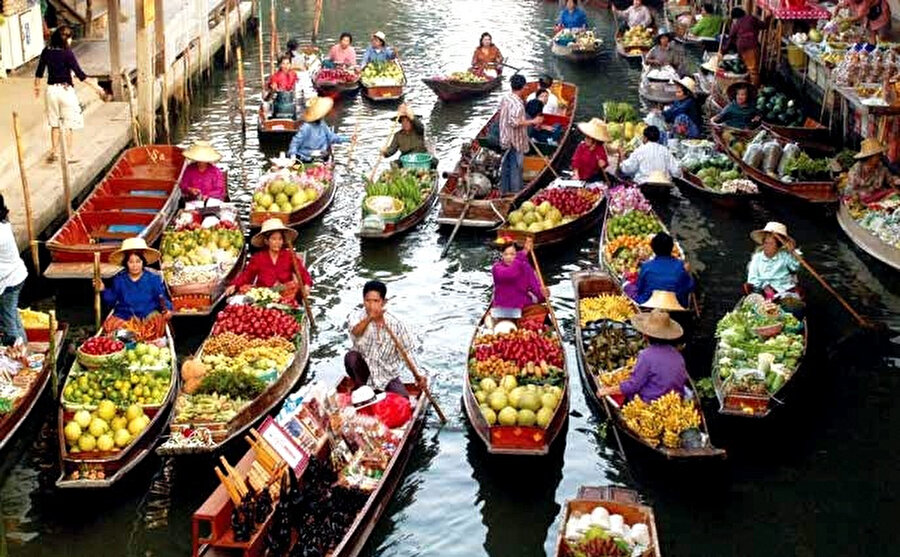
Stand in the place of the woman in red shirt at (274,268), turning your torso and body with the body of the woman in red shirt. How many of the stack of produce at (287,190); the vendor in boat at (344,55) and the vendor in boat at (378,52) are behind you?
3

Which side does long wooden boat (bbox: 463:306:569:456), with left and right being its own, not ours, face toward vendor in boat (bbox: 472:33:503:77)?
back

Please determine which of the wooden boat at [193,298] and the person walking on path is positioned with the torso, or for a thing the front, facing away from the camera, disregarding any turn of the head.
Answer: the person walking on path

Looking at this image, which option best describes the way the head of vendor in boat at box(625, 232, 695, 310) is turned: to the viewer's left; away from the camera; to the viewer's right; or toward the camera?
away from the camera

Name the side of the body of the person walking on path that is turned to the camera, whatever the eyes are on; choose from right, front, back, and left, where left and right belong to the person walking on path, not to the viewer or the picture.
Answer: back

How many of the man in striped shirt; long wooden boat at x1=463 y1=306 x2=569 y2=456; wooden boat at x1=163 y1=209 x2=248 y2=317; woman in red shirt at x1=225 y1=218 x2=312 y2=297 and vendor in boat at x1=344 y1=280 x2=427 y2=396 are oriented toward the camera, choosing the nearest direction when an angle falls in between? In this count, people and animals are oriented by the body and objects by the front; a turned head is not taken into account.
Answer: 4

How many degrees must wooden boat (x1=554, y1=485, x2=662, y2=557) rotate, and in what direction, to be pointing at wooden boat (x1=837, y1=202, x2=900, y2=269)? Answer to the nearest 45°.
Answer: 0° — it already faces it

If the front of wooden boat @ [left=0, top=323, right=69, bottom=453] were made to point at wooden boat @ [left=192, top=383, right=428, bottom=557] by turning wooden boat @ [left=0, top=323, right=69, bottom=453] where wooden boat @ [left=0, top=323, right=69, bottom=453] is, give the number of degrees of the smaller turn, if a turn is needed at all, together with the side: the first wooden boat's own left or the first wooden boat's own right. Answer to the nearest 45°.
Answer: approximately 90° to the first wooden boat's own left

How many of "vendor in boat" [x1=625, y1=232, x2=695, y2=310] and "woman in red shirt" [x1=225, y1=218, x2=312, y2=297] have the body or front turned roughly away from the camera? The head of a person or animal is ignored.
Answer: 1

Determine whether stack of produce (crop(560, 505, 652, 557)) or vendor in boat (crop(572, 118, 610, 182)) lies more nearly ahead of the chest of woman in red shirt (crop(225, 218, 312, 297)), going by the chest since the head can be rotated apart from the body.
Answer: the stack of produce

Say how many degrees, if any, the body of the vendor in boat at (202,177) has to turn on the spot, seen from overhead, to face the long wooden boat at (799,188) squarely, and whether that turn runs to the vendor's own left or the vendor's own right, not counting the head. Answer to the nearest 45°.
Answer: approximately 90° to the vendor's own left
